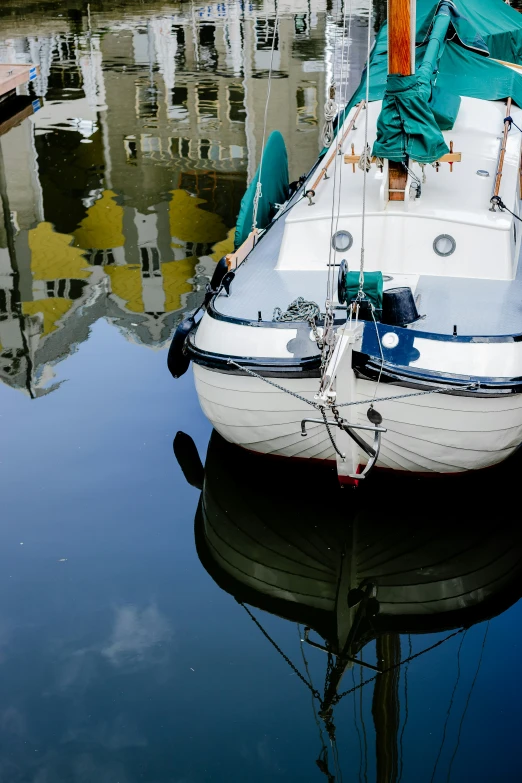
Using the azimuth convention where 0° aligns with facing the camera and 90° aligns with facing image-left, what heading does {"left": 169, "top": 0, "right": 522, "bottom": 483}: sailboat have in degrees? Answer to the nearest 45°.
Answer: approximately 0°
